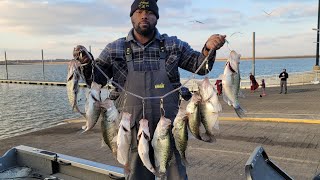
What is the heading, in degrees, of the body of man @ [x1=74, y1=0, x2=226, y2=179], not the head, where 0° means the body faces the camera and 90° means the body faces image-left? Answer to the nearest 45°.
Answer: approximately 0°
